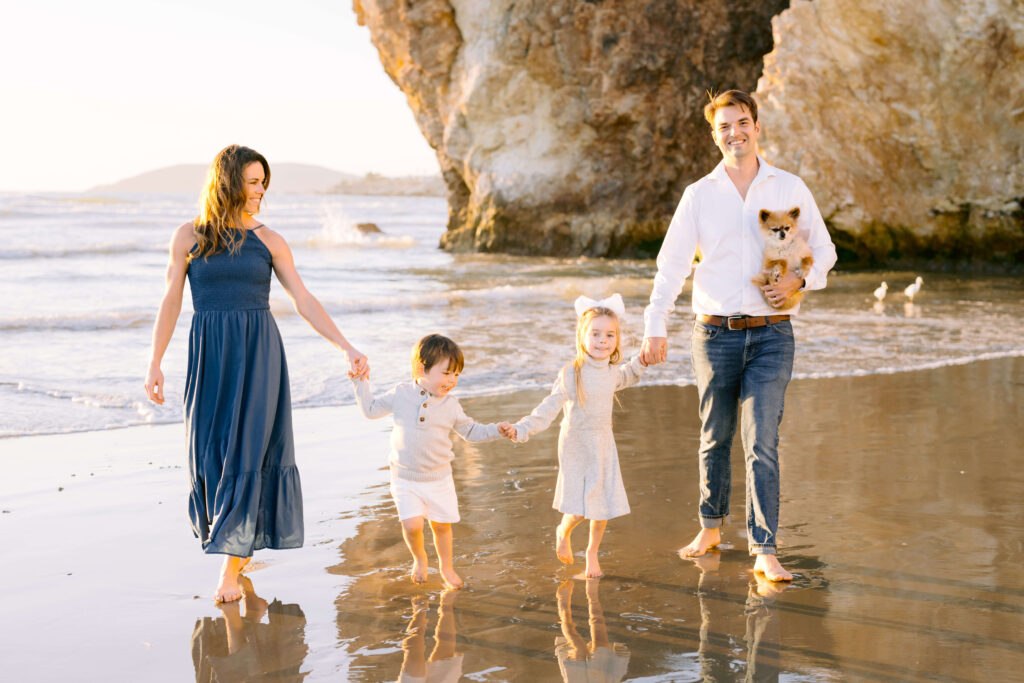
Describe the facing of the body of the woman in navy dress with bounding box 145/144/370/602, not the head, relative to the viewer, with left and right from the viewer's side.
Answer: facing the viewer

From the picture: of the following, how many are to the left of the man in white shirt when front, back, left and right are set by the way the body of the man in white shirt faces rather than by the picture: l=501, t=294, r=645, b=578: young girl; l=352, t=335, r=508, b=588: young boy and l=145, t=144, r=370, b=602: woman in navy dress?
0

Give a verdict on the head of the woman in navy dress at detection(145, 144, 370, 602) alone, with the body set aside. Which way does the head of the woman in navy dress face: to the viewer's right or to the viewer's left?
to the viewer's right

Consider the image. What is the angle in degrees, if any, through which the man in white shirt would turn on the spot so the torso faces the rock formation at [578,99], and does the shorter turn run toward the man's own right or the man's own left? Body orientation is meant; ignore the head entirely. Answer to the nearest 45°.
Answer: approximately 180°

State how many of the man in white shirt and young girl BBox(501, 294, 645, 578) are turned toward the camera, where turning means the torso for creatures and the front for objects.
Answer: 2

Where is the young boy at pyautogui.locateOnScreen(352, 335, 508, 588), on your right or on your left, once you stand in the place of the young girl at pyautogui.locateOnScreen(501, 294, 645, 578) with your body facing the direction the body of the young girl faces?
on your right

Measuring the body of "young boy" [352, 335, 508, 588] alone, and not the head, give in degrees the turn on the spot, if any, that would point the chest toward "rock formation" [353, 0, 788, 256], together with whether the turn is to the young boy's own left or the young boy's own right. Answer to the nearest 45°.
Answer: approximately 180°

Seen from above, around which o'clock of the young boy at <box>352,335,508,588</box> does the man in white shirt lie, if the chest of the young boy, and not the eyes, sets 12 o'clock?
The man in white shirt is roughly at 9 o'clock from the young boy.

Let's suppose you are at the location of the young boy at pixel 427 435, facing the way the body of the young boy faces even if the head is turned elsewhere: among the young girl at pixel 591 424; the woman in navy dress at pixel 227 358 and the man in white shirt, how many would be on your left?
2

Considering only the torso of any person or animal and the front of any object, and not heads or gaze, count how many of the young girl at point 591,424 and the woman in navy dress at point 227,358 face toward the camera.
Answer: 2

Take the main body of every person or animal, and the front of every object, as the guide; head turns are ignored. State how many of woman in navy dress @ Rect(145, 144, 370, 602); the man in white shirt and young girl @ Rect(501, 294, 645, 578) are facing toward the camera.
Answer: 3

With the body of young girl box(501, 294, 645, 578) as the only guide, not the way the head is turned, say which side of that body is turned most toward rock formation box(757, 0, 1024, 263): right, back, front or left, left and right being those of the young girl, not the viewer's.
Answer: back

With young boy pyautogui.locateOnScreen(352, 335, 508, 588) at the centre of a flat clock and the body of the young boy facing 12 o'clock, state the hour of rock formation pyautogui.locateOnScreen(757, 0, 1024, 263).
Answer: The rock formation is roughly at 7 o'clock from the young boy.

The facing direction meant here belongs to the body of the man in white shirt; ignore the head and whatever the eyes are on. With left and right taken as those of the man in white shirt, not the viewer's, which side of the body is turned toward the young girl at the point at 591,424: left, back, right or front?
right

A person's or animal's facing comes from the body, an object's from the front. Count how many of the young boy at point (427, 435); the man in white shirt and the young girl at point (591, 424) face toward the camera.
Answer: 3

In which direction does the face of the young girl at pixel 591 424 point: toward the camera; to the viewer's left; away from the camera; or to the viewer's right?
toward the camera

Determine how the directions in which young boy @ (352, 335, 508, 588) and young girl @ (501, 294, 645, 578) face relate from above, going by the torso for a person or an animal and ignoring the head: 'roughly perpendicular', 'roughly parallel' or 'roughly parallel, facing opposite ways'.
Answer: roughly parallel

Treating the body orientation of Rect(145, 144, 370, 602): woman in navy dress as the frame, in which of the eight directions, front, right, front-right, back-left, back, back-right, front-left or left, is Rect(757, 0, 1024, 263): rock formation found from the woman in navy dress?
back-left

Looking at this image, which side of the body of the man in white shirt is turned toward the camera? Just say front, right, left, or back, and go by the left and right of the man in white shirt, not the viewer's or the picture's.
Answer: front
